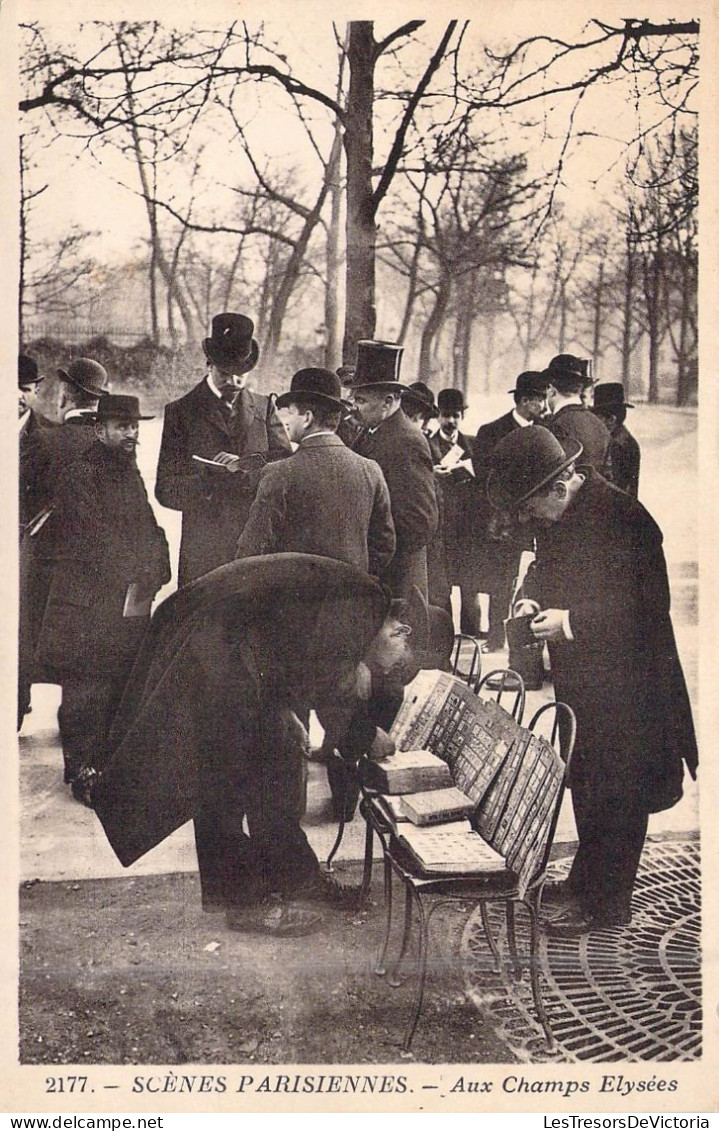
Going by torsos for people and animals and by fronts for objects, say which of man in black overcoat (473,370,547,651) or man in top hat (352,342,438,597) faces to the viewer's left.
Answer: the man in top hat

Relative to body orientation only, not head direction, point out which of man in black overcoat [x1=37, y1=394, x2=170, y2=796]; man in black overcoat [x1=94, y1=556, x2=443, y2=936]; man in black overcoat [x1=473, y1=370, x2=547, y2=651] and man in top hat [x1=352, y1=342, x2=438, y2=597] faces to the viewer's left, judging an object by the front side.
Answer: the man in top hat

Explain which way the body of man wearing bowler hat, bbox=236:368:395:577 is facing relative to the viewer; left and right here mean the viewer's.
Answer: facing away from the viewer and to the left of the viewer

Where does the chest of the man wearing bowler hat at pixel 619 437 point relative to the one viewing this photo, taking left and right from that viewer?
facing to the left of the viewer

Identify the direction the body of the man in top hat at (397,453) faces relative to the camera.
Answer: to the viewer's left

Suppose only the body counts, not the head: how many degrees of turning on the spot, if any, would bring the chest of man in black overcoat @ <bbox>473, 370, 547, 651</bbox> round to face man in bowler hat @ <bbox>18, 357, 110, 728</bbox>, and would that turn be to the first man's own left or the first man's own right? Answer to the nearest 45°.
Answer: approximately 135° to the first man's own right

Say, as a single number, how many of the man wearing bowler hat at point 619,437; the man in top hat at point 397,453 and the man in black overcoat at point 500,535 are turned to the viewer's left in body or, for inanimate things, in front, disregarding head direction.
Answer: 2

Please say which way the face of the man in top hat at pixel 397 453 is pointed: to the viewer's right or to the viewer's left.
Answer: to the viewer's left

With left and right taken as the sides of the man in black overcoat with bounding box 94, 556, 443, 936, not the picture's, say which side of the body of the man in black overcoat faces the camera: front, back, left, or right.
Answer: right

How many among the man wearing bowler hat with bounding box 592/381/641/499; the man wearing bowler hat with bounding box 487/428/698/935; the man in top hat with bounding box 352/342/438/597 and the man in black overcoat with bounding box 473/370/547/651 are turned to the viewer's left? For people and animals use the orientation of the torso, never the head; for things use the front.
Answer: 3

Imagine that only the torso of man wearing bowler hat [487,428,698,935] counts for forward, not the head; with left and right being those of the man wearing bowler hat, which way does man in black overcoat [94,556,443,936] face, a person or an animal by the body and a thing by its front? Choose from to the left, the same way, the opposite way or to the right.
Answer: the opposite way
